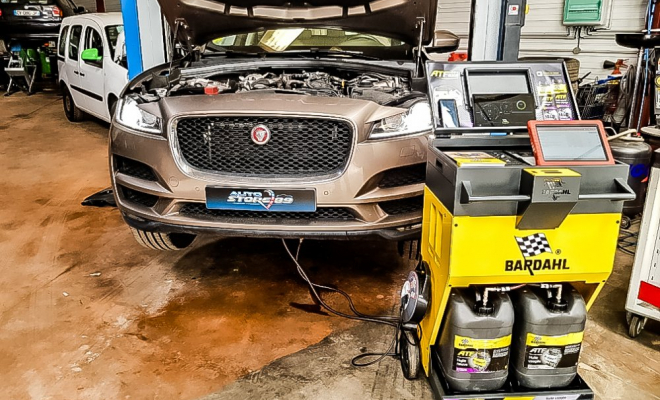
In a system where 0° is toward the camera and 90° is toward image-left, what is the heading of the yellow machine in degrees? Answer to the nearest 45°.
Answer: approximately 0°

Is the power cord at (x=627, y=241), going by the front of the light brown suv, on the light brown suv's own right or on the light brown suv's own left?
on the light brown suv's own left

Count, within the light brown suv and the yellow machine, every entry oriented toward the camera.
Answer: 2

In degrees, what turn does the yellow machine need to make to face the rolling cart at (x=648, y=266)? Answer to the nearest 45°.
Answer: approximately 135° to its left

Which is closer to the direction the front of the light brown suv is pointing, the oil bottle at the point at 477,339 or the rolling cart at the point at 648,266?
the oil bottle

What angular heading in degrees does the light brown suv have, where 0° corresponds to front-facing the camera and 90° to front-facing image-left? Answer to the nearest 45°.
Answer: approximately 0°

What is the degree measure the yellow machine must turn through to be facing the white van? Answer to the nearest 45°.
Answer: approximately 135° to its right
